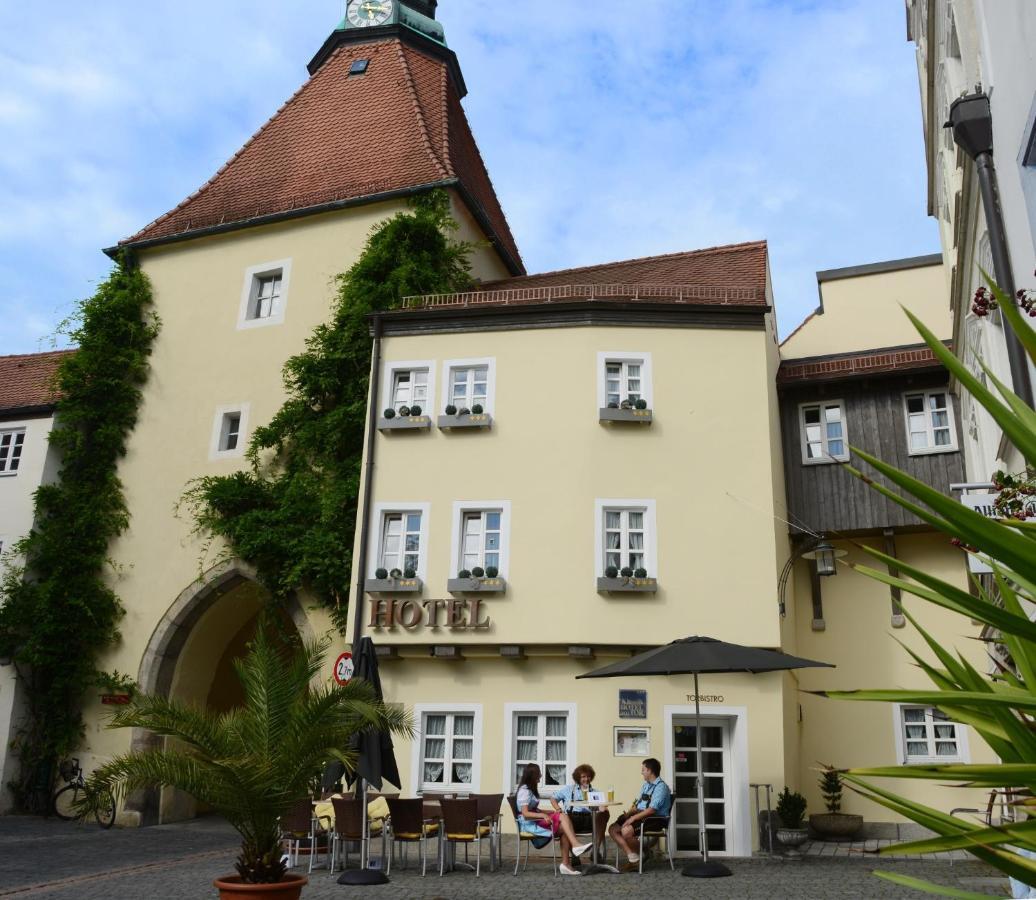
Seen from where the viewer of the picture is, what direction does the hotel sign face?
facing the viewer

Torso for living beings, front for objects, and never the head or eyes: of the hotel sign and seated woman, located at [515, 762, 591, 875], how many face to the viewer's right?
1

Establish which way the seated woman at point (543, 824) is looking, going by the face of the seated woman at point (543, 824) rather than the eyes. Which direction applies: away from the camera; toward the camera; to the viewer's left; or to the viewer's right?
to the viewer's right

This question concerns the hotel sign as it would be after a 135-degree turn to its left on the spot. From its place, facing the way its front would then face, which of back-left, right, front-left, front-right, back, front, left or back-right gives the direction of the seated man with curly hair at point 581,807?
right

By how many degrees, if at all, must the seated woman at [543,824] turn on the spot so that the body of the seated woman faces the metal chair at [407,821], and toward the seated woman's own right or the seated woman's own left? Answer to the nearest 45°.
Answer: approximately 180°

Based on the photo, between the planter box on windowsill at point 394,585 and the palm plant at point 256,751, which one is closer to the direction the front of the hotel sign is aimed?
the palm plant

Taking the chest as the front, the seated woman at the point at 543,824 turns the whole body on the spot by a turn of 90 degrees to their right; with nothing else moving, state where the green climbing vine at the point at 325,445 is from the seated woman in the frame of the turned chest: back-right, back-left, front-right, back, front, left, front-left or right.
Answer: back-right

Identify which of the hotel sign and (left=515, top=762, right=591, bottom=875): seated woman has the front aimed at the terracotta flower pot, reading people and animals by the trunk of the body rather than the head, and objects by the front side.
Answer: the hotel sign

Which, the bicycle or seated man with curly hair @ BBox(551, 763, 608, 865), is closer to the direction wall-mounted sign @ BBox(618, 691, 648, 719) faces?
the seated man with curly hair

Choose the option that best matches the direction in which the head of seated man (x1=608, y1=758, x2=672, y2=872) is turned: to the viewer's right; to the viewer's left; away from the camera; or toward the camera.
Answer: to the viewer's left

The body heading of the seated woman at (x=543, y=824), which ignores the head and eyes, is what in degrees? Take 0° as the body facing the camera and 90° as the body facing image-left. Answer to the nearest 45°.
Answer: approximately 270°

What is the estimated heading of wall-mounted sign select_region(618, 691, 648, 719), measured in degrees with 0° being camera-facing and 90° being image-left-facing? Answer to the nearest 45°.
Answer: approximately 0°

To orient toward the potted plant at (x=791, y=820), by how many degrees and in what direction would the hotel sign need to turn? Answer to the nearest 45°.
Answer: approximately 90° to its left

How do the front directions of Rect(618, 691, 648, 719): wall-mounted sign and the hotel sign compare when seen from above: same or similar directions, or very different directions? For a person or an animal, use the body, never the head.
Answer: same or similar directions

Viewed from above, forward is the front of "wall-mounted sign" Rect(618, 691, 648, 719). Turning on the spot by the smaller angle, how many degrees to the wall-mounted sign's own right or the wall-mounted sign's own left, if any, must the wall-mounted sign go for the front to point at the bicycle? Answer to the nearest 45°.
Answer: approximately 90° to the wall-mounted sign's own right

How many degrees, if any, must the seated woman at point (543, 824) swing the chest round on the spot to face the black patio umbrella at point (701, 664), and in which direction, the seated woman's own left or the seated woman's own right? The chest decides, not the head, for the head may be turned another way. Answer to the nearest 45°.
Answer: approximately 45° to the seated woman's own right

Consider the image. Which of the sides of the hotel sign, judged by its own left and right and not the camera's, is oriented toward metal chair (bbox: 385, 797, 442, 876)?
front

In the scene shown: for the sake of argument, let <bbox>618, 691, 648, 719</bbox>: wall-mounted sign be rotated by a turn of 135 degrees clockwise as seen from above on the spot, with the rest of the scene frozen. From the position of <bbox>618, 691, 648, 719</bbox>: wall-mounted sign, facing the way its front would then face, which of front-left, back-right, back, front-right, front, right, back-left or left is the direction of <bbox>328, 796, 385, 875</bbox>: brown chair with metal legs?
left

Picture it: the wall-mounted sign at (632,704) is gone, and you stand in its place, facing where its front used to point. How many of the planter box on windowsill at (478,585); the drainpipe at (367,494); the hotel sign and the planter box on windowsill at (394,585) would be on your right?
4

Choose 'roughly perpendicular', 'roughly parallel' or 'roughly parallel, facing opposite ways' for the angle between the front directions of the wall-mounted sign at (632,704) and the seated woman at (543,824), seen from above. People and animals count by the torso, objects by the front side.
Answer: roughly perpendicular
